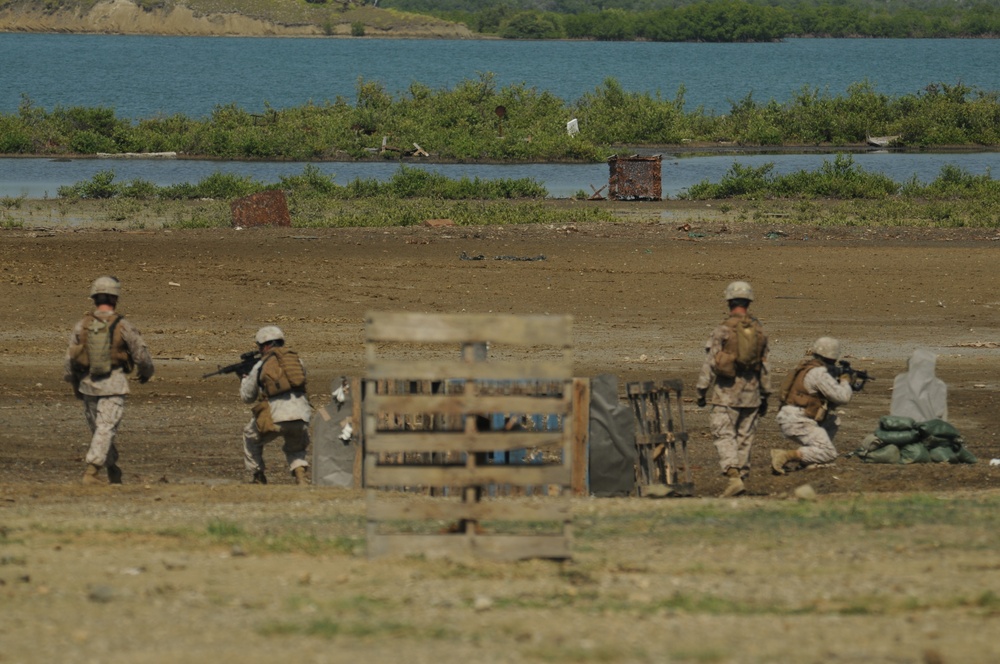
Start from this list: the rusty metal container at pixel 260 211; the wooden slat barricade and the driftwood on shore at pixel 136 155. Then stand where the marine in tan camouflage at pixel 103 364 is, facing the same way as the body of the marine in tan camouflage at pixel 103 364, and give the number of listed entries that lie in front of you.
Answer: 2

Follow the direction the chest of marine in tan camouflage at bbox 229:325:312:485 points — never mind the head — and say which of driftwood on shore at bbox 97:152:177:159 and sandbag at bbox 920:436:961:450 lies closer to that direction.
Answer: the driftwood on shore

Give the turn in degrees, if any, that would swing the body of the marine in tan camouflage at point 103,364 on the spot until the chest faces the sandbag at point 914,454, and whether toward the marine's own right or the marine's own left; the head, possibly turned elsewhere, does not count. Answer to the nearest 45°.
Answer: approximately 90° to the marine's own right

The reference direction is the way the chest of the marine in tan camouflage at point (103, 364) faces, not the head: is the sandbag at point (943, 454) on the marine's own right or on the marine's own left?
on the marine's own right

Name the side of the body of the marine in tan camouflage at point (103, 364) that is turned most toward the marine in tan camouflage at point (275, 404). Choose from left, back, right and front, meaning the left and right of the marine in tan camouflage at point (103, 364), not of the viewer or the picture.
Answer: right

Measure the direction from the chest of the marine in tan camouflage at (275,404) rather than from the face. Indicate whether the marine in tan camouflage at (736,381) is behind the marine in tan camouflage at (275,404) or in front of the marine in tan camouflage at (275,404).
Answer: behind

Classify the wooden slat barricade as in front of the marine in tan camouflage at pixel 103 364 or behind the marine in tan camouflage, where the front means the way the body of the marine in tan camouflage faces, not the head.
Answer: behind

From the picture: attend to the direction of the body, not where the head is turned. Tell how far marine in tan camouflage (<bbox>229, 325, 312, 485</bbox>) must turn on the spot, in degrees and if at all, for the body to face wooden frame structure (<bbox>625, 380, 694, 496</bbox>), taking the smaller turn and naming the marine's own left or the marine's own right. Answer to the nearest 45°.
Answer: approximately 135° to the marine's own right

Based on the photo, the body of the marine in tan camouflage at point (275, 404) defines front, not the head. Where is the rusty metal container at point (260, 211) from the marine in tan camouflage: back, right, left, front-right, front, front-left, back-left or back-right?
front-right

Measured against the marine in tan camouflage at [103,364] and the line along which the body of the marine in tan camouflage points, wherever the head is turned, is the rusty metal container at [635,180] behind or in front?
in front

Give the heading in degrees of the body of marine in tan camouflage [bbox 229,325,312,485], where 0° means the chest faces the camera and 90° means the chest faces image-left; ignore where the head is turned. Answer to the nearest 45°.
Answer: approximately 135°

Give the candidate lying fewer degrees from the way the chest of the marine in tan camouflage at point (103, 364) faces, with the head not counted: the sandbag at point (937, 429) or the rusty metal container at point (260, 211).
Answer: the rusty metal container

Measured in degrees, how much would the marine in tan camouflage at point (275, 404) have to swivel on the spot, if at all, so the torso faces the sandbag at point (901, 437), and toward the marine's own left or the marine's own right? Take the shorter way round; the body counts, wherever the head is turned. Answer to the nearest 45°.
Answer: approximately 135° to the marine's own right

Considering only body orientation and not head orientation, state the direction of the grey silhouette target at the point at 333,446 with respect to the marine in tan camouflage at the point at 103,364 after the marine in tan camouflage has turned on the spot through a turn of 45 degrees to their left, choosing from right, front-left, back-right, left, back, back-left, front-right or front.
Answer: back-right

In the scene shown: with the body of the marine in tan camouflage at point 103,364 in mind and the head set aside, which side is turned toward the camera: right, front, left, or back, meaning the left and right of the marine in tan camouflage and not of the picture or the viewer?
back

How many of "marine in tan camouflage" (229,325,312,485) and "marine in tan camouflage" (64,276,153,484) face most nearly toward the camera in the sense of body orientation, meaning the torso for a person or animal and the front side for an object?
0

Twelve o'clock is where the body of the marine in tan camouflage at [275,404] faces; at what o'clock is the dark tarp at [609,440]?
The dark tarp is roughly at 5 o'clock from the marine in tan camouflage.

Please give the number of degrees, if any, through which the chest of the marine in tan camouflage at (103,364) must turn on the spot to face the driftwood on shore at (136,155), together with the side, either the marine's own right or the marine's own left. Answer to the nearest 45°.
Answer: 0° — they already face it

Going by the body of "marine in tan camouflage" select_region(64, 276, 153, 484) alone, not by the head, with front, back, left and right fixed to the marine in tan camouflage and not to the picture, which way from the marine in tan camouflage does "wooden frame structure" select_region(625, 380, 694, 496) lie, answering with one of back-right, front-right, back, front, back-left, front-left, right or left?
right
